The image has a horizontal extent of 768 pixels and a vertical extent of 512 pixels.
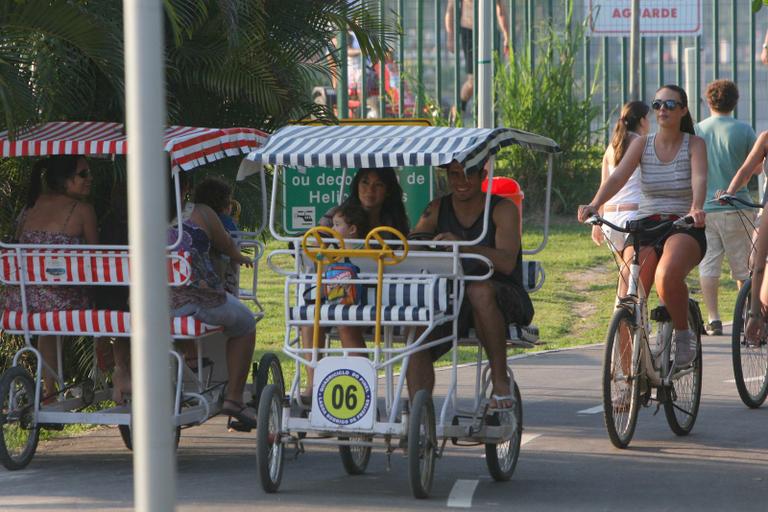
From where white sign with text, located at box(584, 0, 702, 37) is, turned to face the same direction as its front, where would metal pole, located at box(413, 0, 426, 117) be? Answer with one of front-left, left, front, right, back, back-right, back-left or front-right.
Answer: right

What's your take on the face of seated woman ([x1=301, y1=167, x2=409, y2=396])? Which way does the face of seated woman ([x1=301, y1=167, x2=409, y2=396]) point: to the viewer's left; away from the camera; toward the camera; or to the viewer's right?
toward the camera

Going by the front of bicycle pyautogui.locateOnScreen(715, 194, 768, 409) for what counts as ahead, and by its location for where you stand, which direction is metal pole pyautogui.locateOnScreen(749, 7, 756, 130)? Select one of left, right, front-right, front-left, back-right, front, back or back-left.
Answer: back-right

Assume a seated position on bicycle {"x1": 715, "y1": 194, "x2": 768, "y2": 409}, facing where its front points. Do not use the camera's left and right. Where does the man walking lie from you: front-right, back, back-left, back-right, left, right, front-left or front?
back-right

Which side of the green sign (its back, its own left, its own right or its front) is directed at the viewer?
front

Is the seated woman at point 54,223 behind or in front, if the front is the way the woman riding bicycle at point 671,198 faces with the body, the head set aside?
in front

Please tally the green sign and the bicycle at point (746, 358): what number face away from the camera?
0

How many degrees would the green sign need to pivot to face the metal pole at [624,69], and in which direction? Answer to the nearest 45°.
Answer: approximately 135° to its left

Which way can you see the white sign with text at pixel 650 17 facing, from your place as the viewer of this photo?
facing the viewer

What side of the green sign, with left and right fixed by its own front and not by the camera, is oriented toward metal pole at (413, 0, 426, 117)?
back

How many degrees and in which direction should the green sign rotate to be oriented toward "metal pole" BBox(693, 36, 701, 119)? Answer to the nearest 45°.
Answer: approximately 135° to its left
